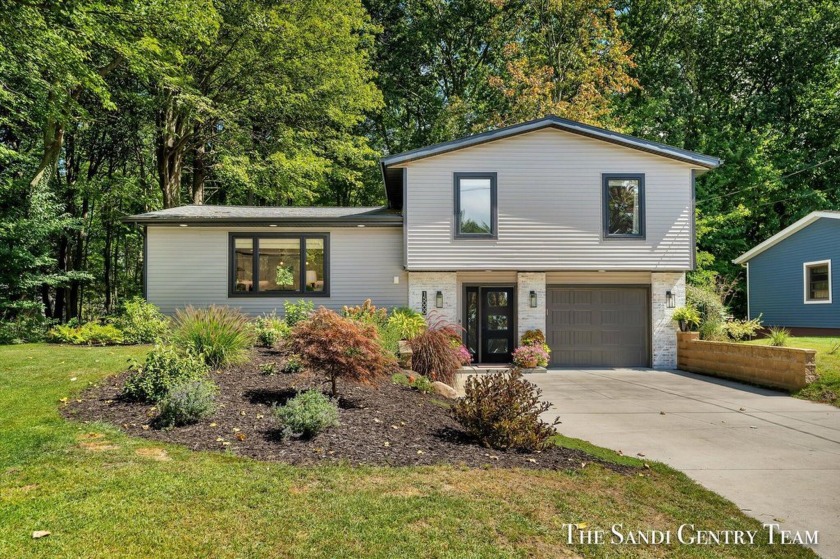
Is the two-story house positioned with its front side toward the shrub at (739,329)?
no

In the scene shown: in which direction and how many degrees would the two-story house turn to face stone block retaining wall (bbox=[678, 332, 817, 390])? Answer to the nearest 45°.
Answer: approximately 45° to its left

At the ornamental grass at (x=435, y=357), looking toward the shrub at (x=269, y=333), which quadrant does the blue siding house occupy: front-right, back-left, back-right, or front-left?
back-right

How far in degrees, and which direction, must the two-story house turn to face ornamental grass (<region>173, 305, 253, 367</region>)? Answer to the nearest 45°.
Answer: approximately 45° to its right

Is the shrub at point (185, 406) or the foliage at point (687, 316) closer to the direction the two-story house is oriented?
the shrub

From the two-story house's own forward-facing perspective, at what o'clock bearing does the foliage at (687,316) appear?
The foliage is roughly at 9 o'clock from the two-story house.

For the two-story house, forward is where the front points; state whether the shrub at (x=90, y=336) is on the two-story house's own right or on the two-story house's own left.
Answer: on the two-story house's own right

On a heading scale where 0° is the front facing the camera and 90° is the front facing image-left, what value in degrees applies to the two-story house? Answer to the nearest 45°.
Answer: approximately 0°

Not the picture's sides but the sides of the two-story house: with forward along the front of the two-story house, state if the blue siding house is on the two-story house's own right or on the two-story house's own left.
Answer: on the two-story house's own left

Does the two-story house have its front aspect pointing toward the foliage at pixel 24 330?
no

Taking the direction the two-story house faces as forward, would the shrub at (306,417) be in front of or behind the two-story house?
in front

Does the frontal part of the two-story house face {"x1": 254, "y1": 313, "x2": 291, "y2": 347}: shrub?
no

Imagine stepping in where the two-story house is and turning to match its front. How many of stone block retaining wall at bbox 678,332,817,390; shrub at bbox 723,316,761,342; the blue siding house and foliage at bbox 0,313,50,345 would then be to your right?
1
